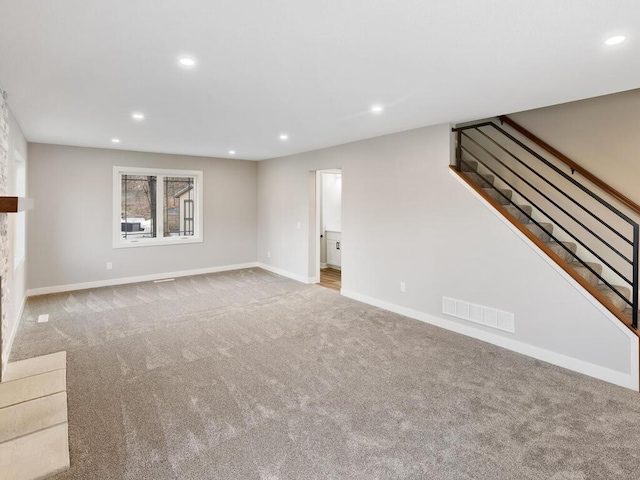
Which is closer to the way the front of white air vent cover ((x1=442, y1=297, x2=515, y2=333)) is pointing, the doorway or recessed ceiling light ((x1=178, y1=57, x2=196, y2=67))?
the recessed ceiling light

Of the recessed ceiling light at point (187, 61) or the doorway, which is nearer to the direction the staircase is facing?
the recessed ceiling light

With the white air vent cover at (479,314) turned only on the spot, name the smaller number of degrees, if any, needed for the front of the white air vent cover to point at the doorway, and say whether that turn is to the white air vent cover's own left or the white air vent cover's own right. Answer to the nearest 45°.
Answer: approximately 90° to the white air vent cover's own right

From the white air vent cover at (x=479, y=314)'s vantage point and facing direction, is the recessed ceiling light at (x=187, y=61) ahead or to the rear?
ahead

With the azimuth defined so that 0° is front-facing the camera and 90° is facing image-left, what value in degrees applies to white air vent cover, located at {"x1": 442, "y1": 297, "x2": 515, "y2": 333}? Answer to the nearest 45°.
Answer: approximately 45°

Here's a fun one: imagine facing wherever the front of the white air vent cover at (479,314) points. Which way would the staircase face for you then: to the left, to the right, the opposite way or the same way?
to the left

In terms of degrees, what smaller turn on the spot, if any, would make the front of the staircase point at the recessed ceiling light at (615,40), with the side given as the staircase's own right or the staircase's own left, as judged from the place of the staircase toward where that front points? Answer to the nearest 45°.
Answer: approximately 45° to the staircase's own right

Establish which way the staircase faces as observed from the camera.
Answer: facing the viewer and to the right of the viewer

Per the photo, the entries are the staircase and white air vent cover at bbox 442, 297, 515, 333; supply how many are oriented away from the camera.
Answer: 0
